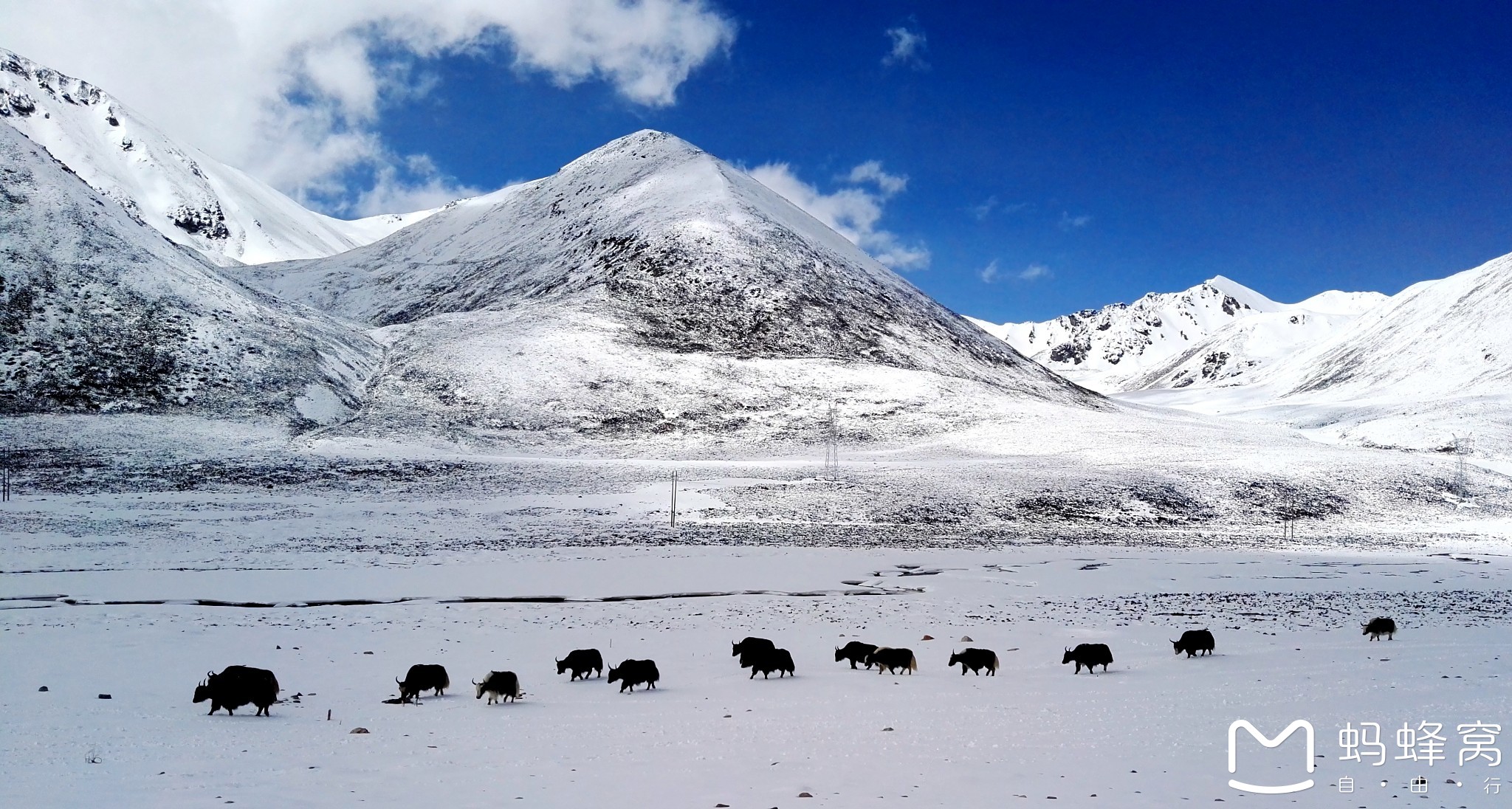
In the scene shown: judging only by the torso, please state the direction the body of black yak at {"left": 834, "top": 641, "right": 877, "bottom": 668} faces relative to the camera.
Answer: to the viewer's left

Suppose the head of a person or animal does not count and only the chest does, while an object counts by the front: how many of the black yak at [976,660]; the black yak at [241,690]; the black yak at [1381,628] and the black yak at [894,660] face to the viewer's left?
4

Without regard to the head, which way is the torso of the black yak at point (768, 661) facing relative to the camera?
to the viewer's left

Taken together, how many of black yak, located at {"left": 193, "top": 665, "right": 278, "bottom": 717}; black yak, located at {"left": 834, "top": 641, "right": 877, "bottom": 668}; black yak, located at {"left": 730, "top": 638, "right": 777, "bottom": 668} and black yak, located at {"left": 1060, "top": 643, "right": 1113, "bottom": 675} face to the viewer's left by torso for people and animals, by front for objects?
4

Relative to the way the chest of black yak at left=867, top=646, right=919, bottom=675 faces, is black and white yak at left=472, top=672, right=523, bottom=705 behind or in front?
in front

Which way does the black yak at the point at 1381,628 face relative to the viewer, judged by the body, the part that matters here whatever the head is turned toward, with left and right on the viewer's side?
facing to the left of the viewer

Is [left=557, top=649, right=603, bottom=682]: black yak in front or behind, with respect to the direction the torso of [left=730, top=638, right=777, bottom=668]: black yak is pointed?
in front

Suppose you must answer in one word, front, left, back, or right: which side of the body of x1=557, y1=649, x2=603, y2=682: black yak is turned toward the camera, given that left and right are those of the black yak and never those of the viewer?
left

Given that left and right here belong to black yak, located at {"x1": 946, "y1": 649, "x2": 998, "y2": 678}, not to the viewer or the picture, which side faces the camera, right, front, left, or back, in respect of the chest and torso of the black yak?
left

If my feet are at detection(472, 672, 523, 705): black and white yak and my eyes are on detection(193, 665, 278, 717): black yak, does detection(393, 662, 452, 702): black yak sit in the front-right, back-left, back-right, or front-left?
front-right

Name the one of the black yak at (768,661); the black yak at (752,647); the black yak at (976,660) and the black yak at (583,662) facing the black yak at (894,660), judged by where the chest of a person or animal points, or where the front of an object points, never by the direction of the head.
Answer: the black yak at (976,660)

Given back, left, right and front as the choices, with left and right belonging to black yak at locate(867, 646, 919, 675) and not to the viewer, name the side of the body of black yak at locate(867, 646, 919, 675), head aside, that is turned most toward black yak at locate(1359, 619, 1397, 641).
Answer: back

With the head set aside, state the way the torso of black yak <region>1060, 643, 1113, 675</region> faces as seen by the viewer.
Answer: to the viewer's left

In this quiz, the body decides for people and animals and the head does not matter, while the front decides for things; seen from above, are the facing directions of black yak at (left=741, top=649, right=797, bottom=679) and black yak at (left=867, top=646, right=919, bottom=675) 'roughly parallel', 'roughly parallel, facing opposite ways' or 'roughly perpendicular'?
roughly parallel

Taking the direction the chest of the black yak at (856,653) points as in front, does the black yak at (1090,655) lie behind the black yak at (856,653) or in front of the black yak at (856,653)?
behind

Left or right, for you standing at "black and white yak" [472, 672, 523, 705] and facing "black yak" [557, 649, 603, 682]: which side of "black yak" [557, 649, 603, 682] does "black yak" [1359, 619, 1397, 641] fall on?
right

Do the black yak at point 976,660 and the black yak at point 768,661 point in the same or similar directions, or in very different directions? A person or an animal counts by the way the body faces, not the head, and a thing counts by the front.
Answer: same or similar directions
